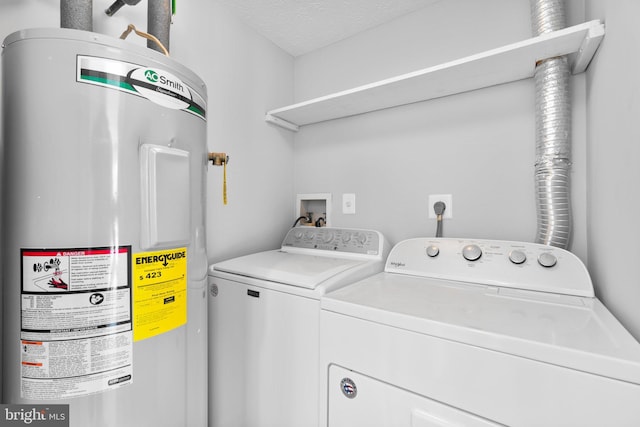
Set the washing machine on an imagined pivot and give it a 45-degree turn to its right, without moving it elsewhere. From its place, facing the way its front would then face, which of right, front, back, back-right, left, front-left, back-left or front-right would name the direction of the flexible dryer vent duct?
back

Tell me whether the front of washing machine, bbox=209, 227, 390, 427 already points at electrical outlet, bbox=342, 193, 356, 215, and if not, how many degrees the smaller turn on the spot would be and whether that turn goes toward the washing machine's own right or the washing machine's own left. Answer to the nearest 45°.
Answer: approximately 180°

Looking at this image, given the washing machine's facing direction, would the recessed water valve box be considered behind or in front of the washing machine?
behind

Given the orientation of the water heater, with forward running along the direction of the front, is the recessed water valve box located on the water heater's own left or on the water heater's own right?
on the water heater's own left

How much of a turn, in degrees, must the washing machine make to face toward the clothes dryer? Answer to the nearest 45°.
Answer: approximately 90° to its left

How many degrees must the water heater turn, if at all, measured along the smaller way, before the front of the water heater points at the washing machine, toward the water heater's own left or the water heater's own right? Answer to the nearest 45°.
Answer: approximately 45° to the water heater's own left
